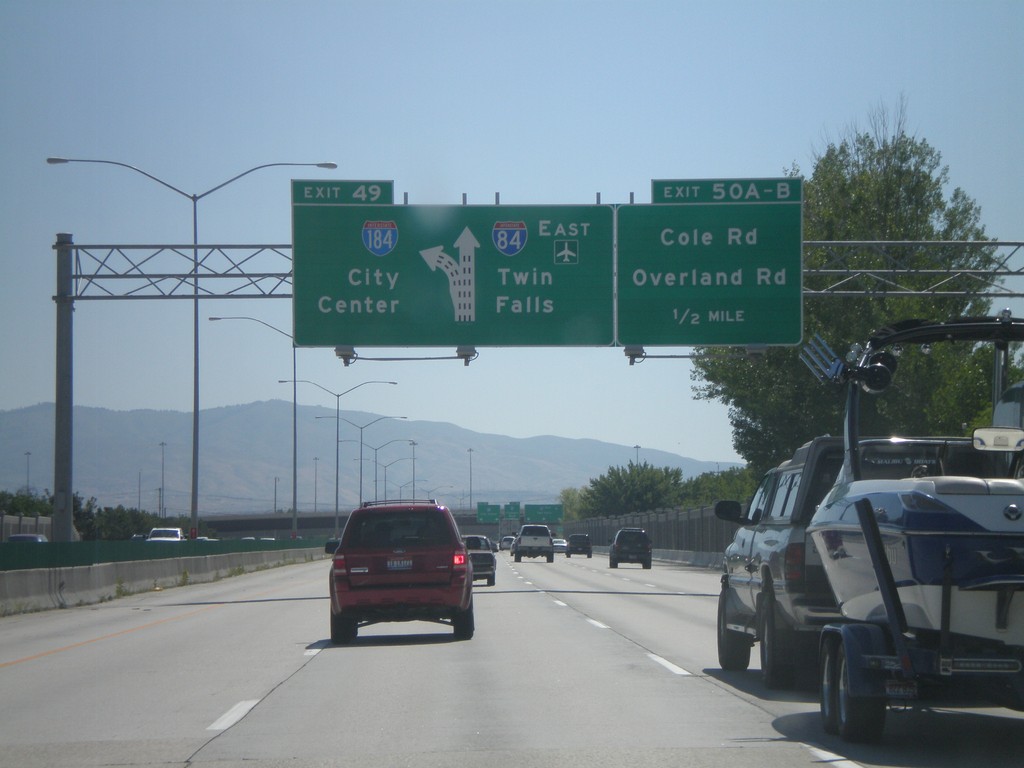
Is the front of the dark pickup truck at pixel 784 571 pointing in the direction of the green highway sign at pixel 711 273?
yes

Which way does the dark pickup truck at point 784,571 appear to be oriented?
away from the camera

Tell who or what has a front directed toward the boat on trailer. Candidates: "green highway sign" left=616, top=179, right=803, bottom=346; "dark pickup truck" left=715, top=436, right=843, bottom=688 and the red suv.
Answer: the green highway sign

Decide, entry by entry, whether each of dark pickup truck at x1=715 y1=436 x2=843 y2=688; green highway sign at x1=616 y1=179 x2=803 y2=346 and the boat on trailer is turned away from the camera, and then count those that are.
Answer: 2

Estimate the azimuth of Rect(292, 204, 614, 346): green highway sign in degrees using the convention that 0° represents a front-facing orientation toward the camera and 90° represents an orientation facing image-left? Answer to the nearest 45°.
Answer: approximately 0°

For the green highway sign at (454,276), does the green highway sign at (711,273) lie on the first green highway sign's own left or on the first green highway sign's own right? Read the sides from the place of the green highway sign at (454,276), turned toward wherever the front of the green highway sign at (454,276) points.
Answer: on the first green highway sign's own left

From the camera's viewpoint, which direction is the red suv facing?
away from the camera

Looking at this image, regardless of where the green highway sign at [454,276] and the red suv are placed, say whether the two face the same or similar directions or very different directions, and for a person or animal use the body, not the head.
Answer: very different directions

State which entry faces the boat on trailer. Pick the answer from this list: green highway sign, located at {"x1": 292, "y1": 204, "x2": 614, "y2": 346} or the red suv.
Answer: the green highway sign

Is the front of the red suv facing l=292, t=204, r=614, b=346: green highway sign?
yes

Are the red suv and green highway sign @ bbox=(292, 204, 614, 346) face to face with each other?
yes

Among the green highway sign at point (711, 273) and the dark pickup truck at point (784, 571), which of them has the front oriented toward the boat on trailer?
the green highway sign

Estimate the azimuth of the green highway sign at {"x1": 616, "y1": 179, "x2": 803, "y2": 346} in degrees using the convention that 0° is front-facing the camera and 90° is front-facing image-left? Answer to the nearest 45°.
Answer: approximately 0°

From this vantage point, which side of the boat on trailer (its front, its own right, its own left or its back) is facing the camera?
back
